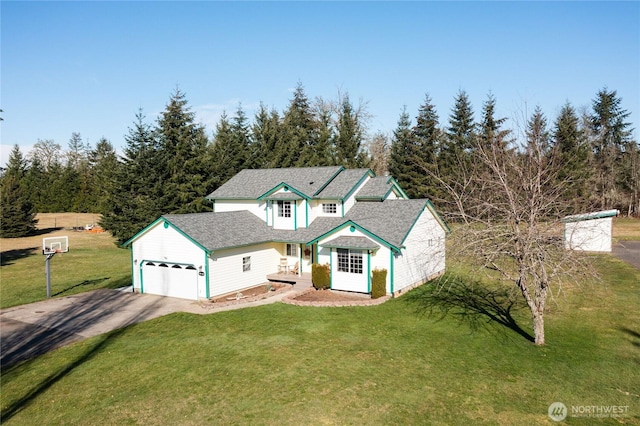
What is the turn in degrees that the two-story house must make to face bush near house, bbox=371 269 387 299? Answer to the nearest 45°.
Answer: approximately 90° to its left

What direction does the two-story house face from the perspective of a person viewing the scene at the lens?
facing the viewer and to the left of the viewer

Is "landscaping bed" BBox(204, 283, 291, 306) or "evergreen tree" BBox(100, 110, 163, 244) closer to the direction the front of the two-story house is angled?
the landscaping bed

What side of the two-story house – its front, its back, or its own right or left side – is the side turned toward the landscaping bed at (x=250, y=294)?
front

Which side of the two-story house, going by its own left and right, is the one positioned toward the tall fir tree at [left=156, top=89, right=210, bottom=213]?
right

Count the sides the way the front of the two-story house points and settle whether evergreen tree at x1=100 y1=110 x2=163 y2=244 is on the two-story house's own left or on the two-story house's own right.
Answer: on the two-story house's own right
